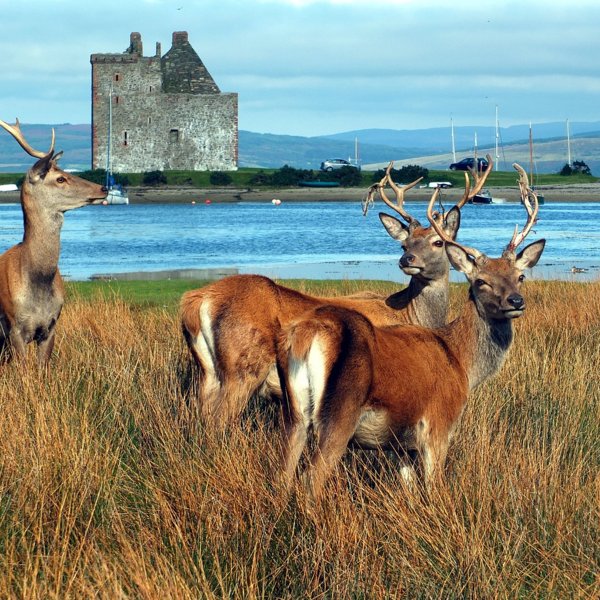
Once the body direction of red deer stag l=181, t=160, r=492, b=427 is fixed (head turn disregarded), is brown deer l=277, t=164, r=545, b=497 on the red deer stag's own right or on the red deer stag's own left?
on the red deer stag's own right

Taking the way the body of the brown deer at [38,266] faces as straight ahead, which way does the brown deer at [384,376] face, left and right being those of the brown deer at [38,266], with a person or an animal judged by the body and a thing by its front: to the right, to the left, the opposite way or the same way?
to the left

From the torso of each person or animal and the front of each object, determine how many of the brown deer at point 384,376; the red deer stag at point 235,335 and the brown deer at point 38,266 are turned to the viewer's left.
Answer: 0

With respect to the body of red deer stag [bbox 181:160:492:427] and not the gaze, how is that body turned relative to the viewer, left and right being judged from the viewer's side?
facing away from the viewer and to the right of the viewer

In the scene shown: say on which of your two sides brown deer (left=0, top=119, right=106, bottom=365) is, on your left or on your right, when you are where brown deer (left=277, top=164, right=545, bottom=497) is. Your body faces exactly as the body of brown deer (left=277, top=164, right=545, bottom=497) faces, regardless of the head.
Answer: on your left

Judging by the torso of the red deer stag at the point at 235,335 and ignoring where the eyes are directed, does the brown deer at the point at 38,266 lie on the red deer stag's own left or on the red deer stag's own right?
on the red deer stag's own left

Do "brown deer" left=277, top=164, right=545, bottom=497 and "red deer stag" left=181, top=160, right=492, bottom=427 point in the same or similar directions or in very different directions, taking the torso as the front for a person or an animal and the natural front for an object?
same or similar directions

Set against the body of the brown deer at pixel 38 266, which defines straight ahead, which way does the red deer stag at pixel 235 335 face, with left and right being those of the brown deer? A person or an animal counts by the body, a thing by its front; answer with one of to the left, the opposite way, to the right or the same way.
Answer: to the left

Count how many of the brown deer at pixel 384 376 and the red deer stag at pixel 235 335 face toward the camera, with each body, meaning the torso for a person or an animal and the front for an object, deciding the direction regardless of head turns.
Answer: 0
